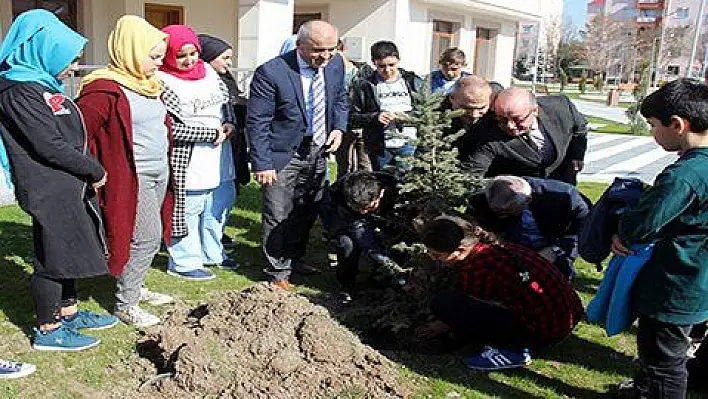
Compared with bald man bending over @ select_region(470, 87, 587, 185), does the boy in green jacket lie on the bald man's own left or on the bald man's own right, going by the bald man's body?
on the bald man's own left

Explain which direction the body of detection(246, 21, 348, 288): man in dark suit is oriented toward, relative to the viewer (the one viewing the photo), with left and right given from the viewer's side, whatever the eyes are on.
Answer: facing the viewer and to the right of the viewer

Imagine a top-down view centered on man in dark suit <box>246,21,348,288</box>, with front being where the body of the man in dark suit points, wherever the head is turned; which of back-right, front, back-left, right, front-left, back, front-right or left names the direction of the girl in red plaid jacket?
front

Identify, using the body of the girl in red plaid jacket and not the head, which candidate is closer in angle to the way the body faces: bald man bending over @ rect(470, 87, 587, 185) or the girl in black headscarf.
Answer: the girl in black headscarf

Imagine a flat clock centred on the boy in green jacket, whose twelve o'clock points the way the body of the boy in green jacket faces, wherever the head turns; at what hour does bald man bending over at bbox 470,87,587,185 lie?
The bald man bending over is roughly at 2 o'clock from the boy in green jacket.

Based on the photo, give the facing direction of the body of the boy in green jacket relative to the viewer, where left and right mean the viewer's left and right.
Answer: facing to the left of the viewer

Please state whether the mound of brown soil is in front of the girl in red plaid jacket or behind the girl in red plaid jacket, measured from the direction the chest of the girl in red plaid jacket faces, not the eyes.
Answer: in front

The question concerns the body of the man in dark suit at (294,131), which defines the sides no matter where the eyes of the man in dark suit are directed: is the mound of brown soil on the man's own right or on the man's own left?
on the man's own right

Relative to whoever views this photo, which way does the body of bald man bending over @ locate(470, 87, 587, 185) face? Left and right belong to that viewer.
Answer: facing the viewer and to the left of the viewer

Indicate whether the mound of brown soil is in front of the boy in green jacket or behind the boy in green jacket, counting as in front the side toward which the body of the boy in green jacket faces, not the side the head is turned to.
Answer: in front

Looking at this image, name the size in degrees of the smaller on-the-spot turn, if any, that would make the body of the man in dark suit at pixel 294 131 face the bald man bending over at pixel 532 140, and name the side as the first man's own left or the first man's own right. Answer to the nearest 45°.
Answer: approximately 45° to the first man's own left
